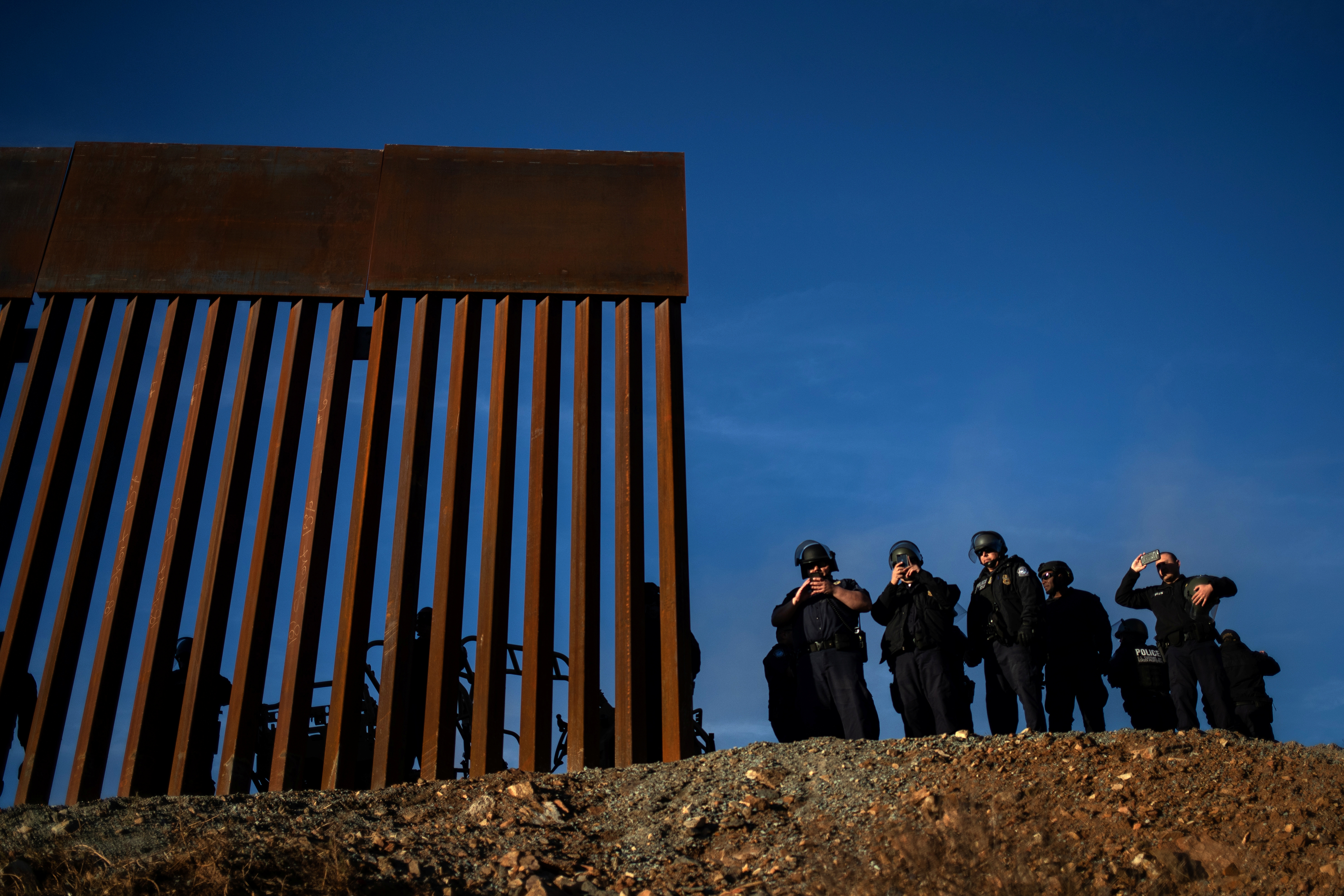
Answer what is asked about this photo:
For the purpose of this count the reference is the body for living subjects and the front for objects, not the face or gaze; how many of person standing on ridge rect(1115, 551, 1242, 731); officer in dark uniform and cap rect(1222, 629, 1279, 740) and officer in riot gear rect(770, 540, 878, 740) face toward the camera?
2

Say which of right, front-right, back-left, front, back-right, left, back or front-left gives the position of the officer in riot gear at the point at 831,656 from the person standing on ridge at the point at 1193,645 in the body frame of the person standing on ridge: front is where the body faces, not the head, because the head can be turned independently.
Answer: front-right

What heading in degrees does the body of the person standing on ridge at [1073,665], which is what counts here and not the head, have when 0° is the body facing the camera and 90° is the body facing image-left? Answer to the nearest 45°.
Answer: approximately 45°

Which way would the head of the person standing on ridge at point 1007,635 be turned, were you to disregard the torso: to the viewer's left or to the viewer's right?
to the viewer's left

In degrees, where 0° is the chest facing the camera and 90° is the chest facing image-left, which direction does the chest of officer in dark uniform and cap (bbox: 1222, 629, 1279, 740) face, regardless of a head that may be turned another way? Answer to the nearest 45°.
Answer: approximately 225°

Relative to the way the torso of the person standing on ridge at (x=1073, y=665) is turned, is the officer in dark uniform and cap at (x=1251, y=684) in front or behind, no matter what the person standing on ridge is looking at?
behind

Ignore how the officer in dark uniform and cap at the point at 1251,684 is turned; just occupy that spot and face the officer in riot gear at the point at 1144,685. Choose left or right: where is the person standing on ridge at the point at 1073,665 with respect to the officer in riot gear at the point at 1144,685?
left
